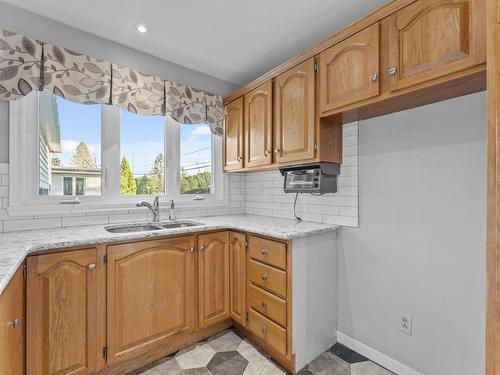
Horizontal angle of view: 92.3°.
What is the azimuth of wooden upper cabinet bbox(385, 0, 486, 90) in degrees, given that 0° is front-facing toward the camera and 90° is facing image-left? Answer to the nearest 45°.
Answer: approximately 45°

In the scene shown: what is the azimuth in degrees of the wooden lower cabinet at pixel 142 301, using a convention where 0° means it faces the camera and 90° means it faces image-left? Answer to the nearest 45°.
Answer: approximately 315°

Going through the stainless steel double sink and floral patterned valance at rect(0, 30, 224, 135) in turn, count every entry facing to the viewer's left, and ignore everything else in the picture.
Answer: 0

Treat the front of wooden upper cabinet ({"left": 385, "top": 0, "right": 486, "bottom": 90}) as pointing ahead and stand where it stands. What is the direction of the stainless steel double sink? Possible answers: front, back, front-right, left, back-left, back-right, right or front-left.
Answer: front-right

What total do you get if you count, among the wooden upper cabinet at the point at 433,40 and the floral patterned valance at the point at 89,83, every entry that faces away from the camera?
0

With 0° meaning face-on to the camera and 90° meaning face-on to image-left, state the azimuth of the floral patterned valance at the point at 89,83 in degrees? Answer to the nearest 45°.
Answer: approximately 315°
